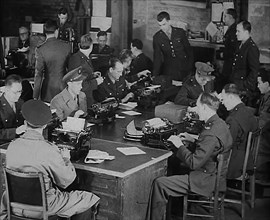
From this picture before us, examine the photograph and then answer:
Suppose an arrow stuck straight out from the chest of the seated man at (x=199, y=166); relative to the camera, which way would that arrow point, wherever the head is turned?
to the viewer's left

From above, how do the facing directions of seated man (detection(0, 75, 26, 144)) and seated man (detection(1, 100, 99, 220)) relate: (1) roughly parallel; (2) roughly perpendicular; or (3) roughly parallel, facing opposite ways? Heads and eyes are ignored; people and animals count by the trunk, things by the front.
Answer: roughly perpendicular

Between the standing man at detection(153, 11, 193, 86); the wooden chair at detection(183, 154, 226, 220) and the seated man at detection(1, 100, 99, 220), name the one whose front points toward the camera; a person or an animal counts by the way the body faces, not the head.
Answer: the standing man

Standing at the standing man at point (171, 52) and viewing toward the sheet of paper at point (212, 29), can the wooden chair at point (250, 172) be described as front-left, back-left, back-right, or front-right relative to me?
back-right

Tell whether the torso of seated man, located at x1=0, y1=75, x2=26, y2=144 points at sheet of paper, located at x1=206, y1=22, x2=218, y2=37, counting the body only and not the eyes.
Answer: no

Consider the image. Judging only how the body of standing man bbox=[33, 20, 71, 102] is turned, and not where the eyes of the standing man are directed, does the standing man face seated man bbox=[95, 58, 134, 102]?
no

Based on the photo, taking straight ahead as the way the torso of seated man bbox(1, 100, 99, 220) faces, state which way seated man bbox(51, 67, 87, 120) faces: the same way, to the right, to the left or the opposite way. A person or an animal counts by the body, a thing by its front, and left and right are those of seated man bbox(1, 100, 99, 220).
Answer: to the right

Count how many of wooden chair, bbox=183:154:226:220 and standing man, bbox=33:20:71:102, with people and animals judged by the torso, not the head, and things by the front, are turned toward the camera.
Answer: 0

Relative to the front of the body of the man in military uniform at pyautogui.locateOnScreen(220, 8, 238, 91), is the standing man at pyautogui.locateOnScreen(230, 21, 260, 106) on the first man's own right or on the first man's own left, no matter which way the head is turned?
on the first man's own left

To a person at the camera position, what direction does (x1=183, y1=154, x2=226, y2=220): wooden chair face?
facing to the left of the viewer

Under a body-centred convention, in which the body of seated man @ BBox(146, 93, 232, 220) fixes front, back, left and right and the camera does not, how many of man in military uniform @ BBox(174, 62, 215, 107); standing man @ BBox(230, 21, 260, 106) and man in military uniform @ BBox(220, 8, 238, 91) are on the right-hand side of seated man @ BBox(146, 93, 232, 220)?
3

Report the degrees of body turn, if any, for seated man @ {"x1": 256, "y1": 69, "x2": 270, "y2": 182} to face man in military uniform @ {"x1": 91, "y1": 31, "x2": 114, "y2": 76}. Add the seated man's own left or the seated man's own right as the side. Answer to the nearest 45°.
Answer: approximately 45° to the seated man's own right

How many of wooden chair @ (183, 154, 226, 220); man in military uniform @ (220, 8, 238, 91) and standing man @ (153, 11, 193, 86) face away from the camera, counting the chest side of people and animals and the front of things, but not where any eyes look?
0

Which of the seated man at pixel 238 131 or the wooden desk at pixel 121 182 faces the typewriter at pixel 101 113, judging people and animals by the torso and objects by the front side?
the seated man

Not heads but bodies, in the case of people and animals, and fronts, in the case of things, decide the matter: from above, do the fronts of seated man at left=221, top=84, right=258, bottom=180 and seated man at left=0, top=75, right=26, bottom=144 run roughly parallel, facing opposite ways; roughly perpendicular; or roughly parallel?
roughly parallel, facing opposite ways

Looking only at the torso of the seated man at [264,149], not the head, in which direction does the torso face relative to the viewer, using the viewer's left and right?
facing to the left of the viewer

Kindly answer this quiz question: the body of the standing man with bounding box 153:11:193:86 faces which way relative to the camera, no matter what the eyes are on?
toward the camera

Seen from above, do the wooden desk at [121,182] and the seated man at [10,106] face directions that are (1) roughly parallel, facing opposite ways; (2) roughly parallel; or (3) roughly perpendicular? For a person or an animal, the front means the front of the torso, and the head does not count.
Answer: roughly perpendicular

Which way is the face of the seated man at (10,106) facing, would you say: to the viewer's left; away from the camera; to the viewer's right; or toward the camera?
to the viewer's right
